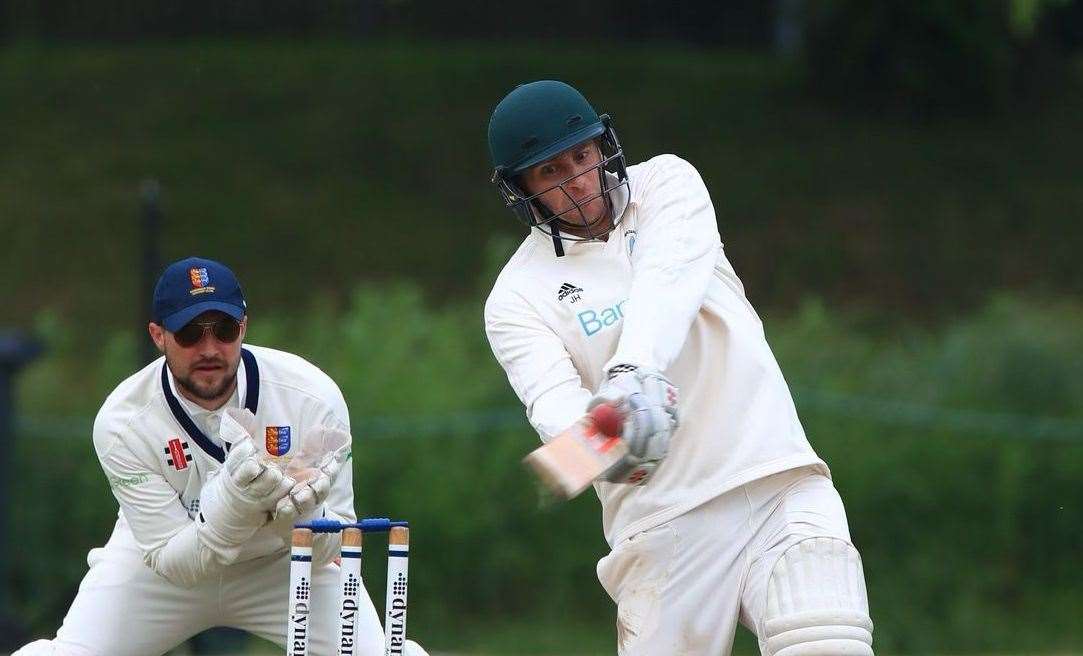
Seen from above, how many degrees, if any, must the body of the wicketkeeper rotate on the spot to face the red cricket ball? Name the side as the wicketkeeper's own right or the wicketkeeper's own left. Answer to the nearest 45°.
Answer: approximately 45° to the wicketkeeper's own left

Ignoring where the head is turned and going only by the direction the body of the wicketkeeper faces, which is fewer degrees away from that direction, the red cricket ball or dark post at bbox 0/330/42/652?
the red cricket ball

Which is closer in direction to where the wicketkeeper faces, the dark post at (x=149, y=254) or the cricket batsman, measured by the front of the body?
the cricket batsman

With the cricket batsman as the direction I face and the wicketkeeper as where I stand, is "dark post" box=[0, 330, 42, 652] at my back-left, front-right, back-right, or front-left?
back-left

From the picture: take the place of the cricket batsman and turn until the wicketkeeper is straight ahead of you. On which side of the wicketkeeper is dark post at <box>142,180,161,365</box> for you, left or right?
right

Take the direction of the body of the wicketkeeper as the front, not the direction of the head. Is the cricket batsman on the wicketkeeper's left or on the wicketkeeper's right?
on the wicketkeeper's left

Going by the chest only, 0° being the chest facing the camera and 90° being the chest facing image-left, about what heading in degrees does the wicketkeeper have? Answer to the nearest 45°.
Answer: approximately 0°

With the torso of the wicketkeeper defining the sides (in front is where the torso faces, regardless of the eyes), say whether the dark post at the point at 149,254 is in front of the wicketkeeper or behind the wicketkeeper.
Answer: behind
